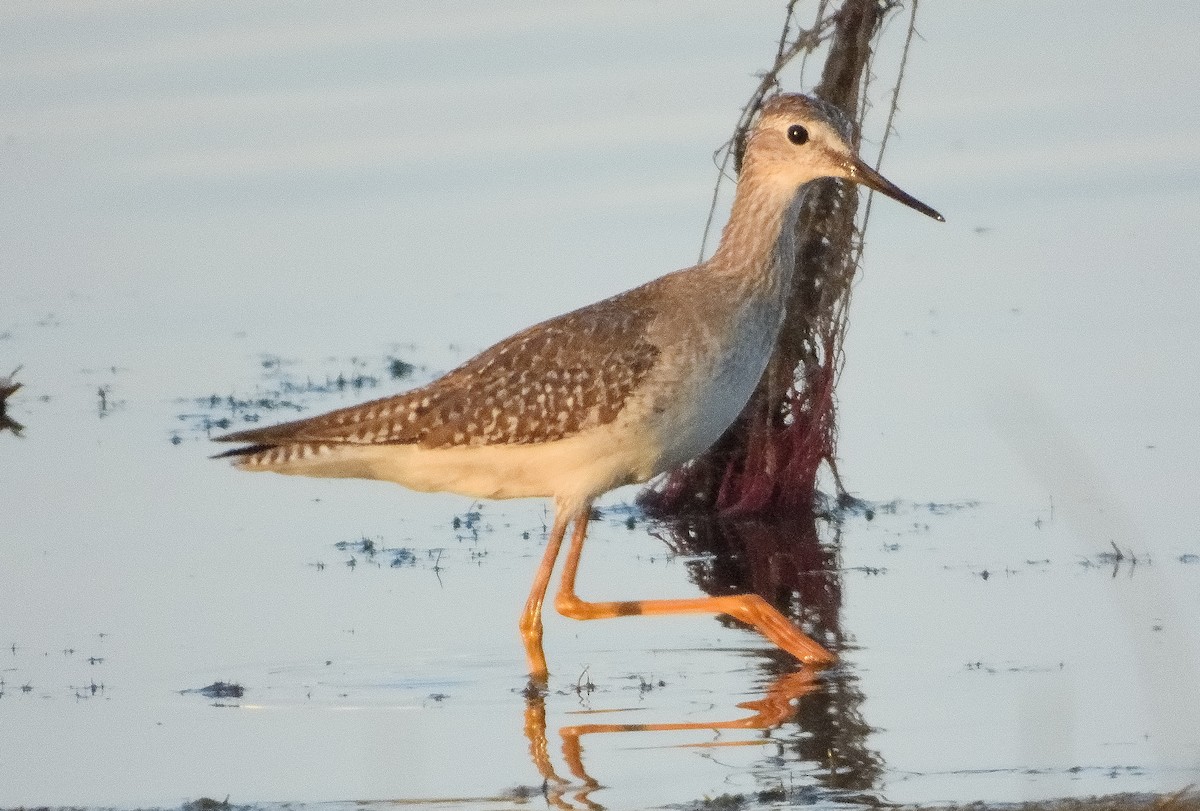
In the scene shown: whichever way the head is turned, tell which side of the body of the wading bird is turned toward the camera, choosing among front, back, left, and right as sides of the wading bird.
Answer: right

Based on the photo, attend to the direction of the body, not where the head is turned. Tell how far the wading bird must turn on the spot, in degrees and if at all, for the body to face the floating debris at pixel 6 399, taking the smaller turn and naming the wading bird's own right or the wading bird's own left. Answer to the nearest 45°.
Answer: approximately 135° to the wading bird's own left
